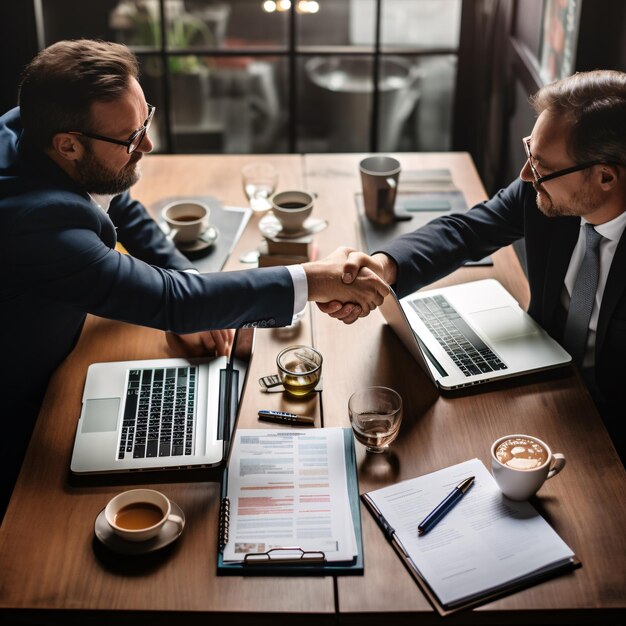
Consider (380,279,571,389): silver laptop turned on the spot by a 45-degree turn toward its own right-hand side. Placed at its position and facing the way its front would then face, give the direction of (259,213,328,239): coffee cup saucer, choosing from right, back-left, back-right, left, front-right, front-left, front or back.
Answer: back

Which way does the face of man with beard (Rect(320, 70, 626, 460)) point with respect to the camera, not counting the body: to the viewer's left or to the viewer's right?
to the viewer's left

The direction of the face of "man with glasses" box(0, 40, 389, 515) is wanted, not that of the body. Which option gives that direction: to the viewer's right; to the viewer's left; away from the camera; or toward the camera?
to the viewer's right

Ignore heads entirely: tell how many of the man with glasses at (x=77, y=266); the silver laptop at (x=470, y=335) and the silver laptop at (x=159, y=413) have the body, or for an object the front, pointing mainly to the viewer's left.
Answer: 1

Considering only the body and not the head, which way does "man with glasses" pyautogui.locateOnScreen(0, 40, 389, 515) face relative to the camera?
to the viewer's right

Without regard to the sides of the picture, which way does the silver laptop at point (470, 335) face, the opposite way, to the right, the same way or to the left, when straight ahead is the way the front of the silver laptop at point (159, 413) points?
the opposite way

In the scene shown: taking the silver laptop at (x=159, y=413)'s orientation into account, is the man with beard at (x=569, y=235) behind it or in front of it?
behind

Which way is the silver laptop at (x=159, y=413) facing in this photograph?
to the viewer's left

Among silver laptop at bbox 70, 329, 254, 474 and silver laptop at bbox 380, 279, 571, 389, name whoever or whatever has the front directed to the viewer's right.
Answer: silver laptop at bbox 380, 279, 571, 389

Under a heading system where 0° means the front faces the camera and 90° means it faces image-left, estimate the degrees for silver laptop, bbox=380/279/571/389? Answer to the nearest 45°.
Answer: approximately 270°

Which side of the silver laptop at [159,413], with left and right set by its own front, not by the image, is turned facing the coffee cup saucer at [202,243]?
right

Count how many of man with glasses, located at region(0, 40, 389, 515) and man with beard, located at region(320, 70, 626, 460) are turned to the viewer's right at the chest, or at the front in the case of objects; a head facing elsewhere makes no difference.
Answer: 1
